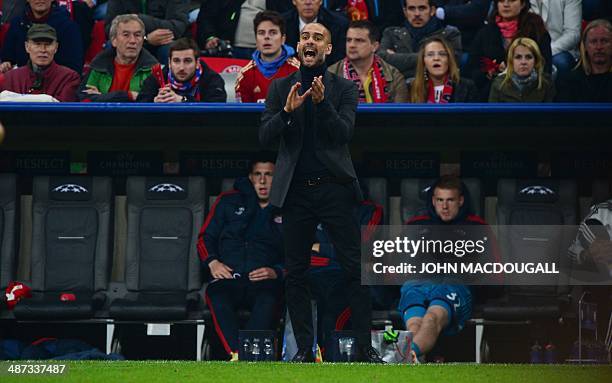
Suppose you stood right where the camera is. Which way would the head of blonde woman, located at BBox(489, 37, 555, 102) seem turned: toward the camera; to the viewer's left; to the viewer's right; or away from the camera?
toward the camera

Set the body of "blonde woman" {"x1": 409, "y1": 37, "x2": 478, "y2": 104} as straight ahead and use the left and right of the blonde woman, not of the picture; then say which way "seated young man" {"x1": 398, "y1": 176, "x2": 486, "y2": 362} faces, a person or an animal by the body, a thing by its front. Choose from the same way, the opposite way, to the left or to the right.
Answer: the same way

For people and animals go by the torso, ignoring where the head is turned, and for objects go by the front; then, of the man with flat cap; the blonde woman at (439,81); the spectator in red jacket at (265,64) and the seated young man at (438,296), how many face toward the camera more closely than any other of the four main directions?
4

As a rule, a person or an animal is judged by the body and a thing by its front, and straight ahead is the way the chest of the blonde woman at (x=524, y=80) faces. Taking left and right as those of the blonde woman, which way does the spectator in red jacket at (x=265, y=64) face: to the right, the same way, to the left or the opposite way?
the same way

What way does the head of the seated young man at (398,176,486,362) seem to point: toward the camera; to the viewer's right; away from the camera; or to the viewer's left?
toward the camera

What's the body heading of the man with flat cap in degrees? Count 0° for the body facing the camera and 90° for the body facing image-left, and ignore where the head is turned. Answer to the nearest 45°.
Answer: approximately 0°

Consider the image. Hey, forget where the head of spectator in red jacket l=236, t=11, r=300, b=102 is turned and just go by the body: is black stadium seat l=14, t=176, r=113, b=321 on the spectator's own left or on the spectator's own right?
on the spectator's own right

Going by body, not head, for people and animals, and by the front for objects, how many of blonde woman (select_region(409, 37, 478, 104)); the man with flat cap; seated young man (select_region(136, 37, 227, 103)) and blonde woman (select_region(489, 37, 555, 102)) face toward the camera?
4

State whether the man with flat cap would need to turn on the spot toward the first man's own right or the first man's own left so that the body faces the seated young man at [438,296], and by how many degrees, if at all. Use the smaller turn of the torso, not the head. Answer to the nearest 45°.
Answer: approximately 45° to the first man's own left

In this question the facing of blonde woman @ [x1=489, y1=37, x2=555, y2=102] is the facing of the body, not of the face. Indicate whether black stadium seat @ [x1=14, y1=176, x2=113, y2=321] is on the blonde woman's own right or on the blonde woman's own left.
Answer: on the blonde woman's own right

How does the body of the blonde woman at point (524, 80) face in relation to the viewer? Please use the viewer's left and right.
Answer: facing the viewer

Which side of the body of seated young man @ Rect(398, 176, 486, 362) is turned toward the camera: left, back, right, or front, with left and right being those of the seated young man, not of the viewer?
front

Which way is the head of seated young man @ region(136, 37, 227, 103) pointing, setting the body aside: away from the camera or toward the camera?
toward the camera

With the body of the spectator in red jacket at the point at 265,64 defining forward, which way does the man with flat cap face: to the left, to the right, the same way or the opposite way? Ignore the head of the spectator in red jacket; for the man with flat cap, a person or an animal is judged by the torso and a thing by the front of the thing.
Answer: the same way
